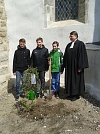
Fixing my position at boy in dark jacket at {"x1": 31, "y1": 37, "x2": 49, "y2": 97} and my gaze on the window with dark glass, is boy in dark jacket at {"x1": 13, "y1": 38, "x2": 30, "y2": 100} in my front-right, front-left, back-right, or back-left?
back-left

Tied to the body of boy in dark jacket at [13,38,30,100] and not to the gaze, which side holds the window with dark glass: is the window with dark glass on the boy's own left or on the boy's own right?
on the boy's own left

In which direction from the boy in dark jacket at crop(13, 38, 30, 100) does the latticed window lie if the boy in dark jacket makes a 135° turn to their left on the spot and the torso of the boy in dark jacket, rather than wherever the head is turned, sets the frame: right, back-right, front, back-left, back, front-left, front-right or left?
front

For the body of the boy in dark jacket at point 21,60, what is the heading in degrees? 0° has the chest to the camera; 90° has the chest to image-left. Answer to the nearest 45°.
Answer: approximately 0°
